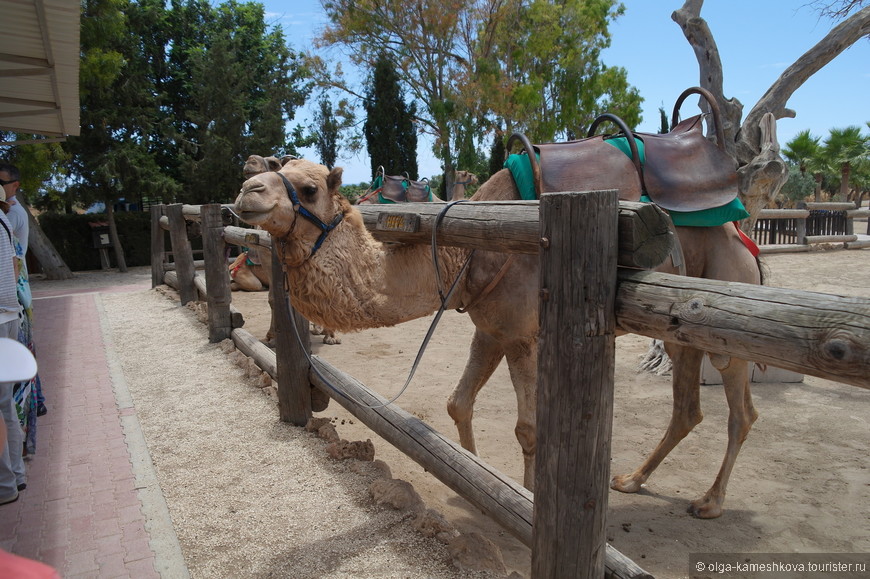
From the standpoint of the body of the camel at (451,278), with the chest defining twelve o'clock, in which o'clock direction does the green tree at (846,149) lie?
The green tree is roughly at 4 o'clock from the camel.

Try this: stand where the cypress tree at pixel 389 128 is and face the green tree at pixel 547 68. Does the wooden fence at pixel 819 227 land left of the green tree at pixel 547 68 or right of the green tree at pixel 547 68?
right

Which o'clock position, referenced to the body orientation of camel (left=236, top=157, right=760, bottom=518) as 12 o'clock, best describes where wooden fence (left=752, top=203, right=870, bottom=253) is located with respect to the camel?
The wooden fence is roughly at 4 o'clock from the camel.

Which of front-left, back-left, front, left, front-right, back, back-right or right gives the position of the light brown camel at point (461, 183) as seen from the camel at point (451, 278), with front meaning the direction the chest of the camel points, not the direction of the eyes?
right

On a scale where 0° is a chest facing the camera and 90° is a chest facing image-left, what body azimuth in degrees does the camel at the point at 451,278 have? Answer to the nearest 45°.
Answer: approximately 90°

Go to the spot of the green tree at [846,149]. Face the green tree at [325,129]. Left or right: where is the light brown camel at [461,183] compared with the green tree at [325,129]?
left

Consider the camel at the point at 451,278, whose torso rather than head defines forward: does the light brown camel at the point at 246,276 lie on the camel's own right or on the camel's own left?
on the camel's own right

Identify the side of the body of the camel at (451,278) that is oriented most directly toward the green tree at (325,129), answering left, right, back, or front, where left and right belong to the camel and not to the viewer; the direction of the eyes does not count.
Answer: right

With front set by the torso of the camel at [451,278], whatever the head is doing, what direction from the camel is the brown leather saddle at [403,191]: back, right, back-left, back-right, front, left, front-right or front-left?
right

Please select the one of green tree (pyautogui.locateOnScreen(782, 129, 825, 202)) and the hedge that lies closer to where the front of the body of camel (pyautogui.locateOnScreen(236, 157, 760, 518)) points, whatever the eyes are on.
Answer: the hedge

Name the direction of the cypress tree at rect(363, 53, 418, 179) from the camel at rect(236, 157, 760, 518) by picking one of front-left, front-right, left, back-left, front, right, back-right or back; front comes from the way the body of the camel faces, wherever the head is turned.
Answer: right

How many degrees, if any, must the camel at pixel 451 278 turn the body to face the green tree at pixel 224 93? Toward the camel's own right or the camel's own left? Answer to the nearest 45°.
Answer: approximately 45° to the camel's own right

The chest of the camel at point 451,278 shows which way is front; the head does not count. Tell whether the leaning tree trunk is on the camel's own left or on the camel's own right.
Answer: on the camel's own right

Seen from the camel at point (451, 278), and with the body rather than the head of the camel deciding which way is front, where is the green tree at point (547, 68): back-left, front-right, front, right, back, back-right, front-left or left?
right
